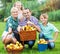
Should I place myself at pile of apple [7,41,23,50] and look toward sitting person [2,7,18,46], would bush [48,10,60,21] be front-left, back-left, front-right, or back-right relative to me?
front-right

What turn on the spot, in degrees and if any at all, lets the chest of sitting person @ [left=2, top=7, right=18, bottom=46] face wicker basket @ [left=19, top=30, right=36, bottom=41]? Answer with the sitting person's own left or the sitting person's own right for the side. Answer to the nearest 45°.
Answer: approximately 45° to the sitting person's own left

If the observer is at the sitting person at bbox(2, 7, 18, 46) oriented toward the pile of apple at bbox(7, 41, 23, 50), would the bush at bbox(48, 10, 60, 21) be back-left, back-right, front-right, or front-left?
back-left

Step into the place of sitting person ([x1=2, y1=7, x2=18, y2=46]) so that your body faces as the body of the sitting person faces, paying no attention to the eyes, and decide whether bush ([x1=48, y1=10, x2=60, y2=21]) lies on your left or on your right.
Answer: on your left

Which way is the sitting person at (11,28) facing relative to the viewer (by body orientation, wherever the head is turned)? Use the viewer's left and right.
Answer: facing the viewer and to the right of the viewer

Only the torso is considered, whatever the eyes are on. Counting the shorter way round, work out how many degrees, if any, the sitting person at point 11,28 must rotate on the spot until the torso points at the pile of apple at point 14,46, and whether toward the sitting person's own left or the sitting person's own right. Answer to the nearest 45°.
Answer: approximately 45° to the sitting person's own right

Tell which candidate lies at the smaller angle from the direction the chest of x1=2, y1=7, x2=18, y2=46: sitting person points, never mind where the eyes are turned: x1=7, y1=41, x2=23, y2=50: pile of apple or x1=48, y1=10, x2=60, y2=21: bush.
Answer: the pile of apple

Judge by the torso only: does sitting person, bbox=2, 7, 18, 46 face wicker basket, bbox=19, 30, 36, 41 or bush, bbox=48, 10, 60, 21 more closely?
the wicker basket
